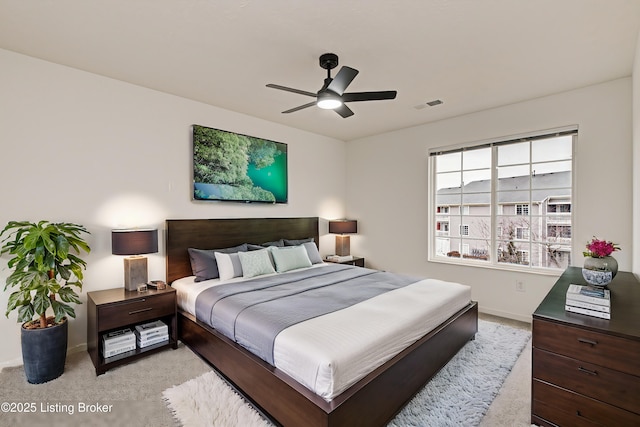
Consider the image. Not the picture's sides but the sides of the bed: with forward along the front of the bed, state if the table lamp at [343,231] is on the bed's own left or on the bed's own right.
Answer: on the bed's own left

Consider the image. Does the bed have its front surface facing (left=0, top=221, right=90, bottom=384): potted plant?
no

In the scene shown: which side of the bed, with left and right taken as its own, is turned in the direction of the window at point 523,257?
left

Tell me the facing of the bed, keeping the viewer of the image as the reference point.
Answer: facing the viewer and to the right of the viewer

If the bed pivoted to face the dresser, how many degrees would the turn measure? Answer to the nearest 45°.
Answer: approximately 45° to its left

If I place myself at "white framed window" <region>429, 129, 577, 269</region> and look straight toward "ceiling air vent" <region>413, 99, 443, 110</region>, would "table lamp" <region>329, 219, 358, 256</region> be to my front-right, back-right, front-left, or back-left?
front-right

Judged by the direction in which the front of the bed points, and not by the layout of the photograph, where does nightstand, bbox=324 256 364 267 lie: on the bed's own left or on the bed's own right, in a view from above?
on the bed's own left
